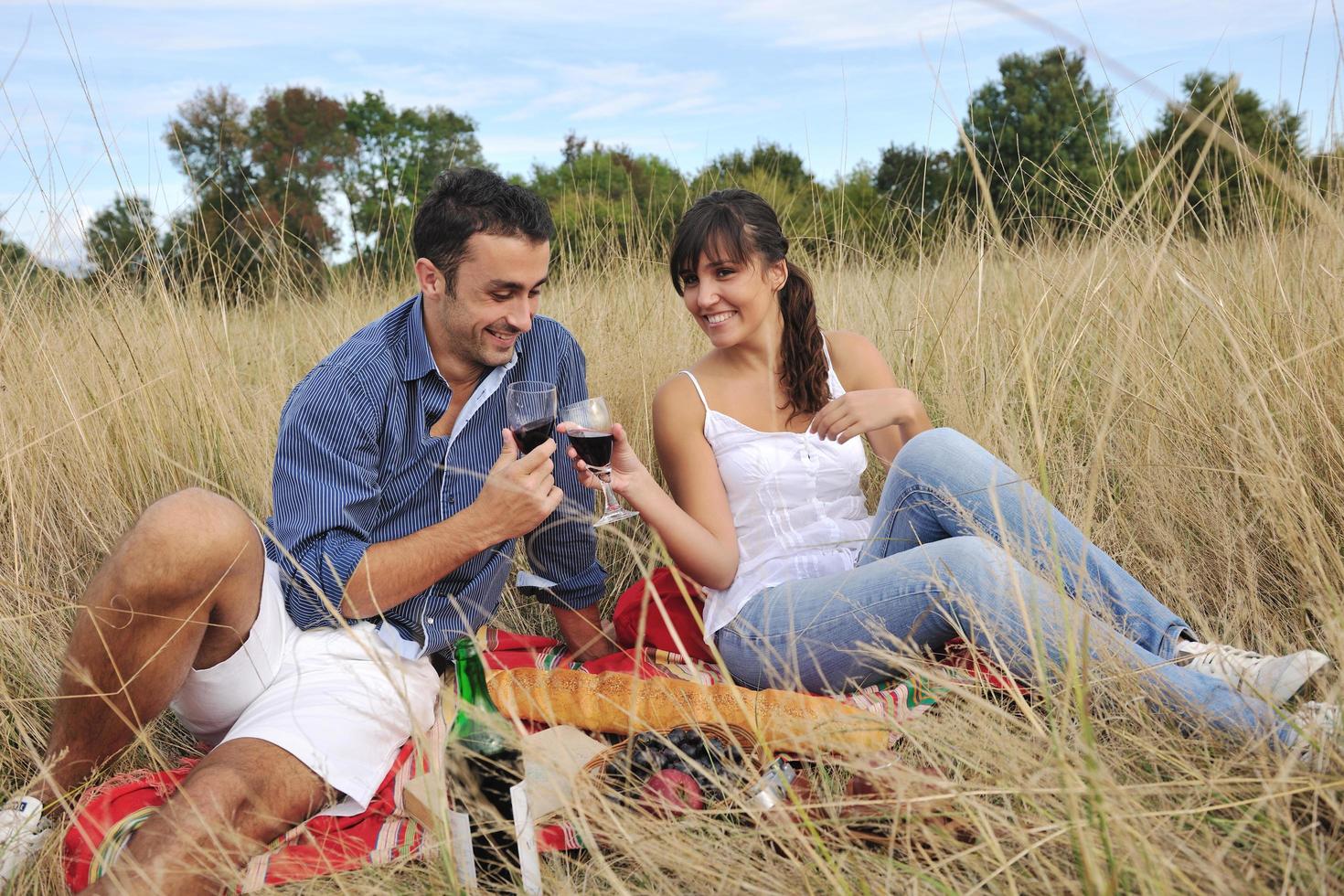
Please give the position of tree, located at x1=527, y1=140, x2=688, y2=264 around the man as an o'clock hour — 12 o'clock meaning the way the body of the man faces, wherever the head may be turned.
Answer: The tree is roughly at 7 o'clock from the man.

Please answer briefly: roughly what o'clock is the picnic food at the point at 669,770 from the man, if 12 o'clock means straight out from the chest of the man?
The picnic food is roughly at 11 o'clock from the man.

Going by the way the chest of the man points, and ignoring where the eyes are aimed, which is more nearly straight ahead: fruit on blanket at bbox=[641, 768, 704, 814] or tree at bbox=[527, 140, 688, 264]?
the fruit on blanket

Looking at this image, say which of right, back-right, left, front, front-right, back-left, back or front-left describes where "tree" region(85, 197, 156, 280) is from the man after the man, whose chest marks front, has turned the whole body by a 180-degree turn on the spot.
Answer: front

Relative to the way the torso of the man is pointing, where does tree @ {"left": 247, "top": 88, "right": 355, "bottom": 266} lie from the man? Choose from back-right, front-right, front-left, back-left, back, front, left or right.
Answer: back

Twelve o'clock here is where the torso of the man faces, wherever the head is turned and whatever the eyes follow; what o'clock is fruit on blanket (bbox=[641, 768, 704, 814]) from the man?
The fruit on blanket is roughly at 11 o'clock from the man.

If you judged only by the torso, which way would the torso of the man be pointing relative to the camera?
toward the camera

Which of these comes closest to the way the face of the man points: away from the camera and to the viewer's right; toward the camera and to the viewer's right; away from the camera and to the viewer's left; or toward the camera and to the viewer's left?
toward the camera and to the viewer's right

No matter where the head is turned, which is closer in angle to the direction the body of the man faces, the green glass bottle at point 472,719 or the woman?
the green glass bottle

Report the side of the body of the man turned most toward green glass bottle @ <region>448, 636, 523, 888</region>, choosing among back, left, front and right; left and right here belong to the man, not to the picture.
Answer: front
